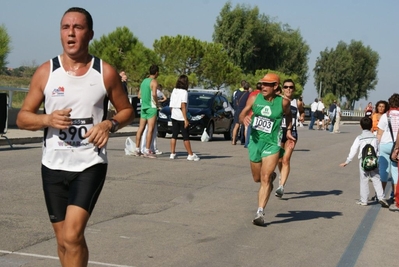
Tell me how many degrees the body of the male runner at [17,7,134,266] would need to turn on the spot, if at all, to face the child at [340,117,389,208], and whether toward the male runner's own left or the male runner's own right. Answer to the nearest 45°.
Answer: approximately 135° to the male runner's own left

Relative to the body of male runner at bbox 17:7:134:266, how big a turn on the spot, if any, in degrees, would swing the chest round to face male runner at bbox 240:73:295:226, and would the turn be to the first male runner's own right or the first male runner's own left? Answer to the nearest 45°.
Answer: approximately 135° to the first male runner's own left

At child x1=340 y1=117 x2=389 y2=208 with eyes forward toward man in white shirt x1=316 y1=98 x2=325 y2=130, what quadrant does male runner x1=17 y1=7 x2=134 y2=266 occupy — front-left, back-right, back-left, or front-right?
back-left

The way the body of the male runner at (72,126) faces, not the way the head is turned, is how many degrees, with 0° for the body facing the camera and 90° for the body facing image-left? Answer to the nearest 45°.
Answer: approximately 0°
